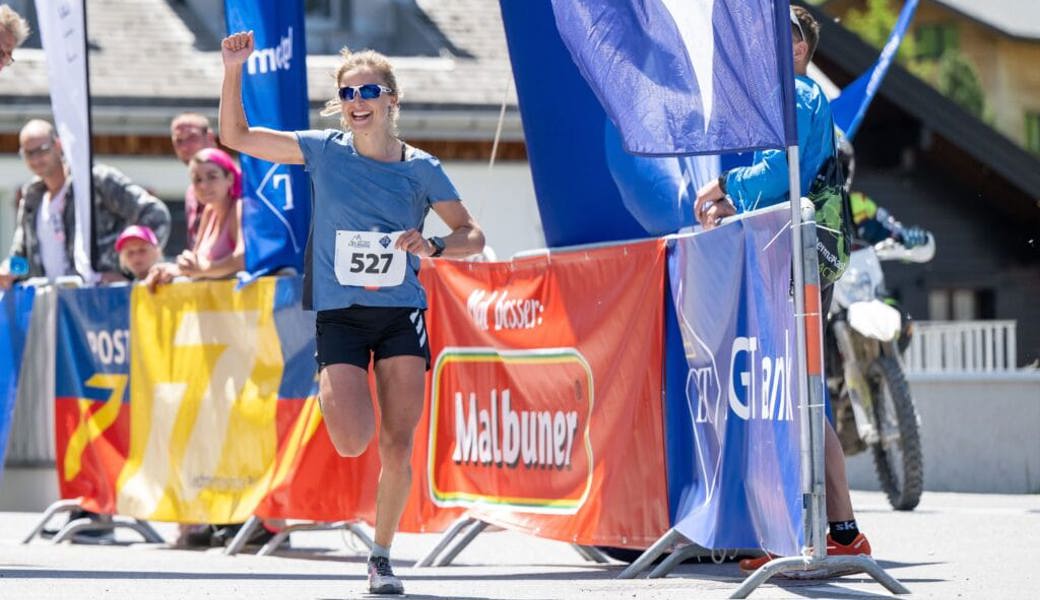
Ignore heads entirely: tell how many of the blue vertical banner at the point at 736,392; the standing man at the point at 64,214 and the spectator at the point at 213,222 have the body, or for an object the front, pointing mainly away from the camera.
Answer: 0

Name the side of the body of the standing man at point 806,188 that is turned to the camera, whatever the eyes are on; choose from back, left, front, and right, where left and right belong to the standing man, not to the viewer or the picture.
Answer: left

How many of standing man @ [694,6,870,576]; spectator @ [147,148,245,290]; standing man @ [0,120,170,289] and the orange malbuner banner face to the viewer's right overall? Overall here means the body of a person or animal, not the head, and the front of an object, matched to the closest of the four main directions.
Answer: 0

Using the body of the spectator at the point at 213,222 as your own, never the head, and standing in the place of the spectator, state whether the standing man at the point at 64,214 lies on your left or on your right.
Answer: on your right

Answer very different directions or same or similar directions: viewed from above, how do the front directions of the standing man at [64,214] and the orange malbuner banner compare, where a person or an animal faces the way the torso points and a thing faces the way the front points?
same or similar directions

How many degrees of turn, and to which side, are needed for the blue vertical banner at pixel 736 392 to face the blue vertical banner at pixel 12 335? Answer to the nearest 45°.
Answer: approximately 90° to its right

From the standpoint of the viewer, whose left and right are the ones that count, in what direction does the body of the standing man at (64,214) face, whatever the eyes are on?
facing the viewer and to the left of the viewer

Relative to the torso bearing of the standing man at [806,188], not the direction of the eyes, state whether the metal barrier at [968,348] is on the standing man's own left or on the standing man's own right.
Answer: on the standing man's own right

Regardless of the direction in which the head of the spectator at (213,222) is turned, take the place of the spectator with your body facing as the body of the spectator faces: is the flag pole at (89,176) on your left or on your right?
on your right

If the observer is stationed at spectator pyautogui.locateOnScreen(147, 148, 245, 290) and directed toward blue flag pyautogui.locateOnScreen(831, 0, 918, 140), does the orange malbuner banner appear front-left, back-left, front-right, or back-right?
front-right

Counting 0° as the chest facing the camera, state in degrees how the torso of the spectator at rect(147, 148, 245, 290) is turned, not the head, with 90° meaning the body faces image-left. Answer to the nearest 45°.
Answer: approximately 45°

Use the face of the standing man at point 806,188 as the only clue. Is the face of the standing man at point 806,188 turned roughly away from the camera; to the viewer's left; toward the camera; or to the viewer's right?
to the viewer's left

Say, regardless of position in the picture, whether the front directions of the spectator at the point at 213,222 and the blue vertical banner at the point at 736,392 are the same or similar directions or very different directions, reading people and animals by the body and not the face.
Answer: same or similar directions
